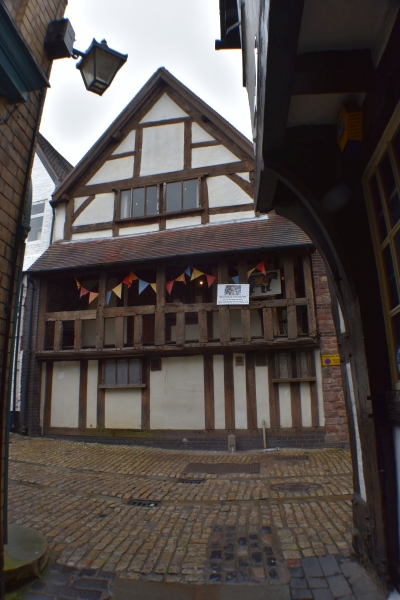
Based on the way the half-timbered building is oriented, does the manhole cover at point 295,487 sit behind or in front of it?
in front

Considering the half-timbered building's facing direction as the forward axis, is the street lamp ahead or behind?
ahead

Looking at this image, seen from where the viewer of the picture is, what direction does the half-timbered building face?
facing the viewer

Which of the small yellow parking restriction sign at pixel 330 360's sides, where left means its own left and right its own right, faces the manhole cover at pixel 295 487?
front

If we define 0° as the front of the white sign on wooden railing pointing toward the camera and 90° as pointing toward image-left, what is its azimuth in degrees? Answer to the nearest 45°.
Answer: approximately 0°

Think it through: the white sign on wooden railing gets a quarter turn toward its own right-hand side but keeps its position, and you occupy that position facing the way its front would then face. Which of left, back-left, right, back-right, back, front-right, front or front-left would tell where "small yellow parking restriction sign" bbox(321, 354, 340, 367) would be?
back

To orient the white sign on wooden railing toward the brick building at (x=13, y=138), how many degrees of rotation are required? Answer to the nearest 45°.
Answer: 0° — it already faces it

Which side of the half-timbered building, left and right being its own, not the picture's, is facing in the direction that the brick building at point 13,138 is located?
front

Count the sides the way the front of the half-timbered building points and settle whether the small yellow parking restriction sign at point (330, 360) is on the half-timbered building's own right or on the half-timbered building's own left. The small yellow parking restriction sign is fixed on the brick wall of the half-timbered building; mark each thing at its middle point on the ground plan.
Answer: on the half-timbered building's own left

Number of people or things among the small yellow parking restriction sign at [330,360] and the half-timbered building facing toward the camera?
2
